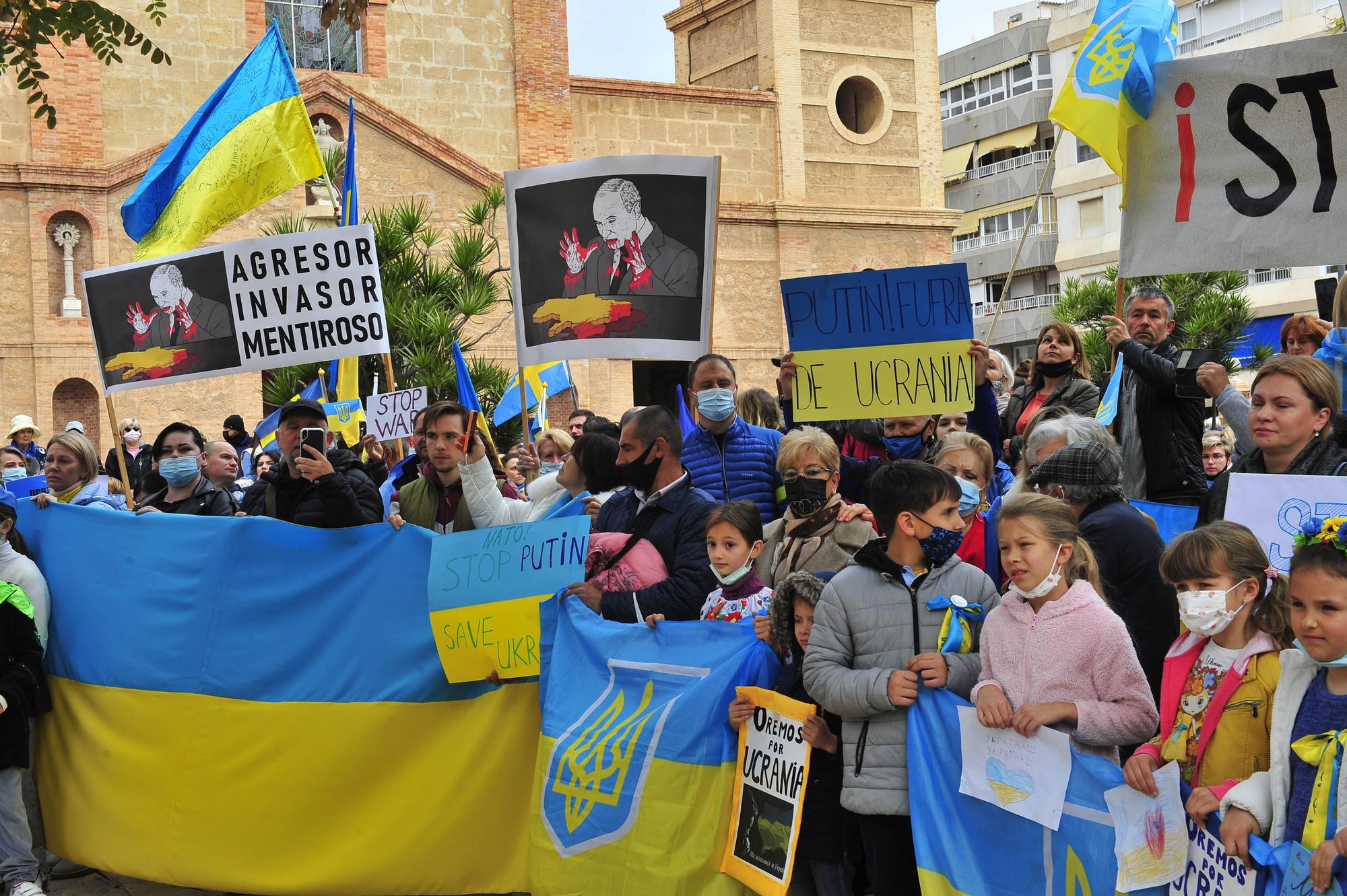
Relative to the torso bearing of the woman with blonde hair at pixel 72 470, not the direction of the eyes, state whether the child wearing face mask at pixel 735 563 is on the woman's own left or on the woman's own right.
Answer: on the woman's own left

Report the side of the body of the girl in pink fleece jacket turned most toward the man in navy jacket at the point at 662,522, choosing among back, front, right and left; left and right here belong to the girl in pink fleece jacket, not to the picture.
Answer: right

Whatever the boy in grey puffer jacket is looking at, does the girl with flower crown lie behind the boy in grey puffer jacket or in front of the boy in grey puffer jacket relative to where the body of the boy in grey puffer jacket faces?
in front

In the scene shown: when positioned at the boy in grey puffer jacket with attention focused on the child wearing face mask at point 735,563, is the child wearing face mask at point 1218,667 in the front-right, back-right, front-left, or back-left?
back-right

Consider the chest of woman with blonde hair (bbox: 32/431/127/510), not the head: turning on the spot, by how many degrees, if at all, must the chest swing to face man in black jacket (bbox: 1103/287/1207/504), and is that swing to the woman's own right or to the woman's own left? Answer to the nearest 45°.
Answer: approximately 90° to the woman's own left

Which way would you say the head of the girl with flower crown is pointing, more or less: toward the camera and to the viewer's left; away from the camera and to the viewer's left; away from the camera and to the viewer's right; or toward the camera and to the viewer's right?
toward the camera and to the viewer's left

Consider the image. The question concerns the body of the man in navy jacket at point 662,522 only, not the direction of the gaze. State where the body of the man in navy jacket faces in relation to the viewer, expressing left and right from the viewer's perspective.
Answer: facing the viewer and to the left of the viewer

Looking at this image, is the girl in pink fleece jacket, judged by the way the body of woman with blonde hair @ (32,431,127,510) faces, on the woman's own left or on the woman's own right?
on the woman's own left

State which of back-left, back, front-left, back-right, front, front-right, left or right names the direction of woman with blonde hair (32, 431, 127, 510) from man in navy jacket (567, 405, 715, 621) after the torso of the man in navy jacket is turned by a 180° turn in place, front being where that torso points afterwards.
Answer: left

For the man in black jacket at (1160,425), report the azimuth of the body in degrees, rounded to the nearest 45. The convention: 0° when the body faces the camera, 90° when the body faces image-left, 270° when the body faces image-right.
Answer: approximately 45°

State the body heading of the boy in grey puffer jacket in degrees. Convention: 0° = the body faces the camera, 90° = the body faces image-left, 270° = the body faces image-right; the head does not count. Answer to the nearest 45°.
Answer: approximately 315°
